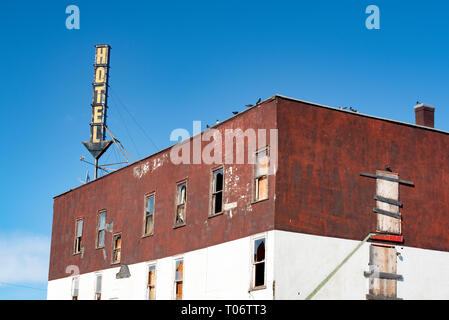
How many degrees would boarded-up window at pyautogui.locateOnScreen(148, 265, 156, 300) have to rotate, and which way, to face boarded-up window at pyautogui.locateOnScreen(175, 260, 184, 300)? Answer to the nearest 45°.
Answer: approximately 90° to its left

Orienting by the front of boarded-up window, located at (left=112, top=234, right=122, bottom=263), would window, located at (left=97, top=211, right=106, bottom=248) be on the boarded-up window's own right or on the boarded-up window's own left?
on the boarded-up window's own right

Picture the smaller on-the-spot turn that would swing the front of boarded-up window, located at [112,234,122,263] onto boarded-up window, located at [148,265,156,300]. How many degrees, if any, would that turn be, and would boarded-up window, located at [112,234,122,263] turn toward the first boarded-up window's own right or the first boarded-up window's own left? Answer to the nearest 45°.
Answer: approximately 90° to the first boarded-up window's own left

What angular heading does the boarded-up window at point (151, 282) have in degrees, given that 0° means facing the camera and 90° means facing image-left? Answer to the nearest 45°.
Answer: approximately 45°

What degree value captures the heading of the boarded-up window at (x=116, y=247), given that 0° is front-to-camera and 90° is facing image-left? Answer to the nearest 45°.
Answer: approximately 45°

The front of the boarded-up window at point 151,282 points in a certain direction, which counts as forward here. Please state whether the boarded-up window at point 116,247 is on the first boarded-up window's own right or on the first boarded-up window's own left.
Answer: on the first boarded-up window's own right
